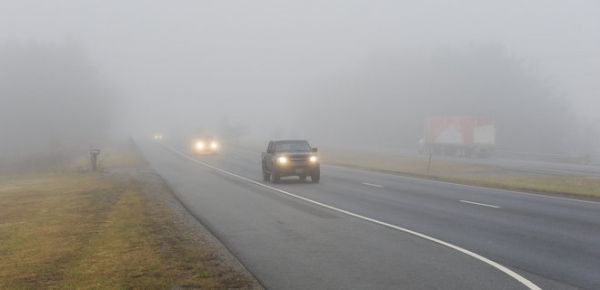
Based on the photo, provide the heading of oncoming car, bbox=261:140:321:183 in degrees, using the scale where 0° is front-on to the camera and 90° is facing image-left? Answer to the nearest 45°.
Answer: approximately 0°
